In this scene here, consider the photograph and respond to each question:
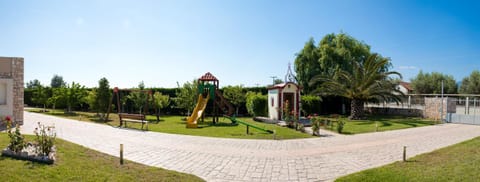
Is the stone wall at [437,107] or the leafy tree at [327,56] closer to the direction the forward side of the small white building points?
the stone wall

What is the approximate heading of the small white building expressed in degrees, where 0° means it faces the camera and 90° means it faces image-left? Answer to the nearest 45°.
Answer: approximately 315°

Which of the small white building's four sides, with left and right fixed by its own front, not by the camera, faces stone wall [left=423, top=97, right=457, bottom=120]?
left

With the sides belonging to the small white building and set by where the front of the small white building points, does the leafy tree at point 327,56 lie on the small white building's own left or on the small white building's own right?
on the small white building's own left

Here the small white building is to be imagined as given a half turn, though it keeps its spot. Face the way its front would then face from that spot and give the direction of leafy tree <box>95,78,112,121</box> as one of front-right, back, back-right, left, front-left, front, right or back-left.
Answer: front-left

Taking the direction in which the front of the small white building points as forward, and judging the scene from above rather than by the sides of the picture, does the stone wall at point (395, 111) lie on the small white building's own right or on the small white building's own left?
on the small white building's own left

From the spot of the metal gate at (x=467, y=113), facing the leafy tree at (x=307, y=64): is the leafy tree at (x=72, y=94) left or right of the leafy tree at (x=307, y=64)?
left

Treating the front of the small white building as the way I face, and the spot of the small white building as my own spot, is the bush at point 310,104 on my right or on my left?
on my left

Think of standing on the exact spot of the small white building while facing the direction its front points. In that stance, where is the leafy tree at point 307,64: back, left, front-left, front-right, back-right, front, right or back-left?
back-left

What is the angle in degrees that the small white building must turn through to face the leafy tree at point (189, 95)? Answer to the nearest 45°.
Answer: approximately 135° to its right
